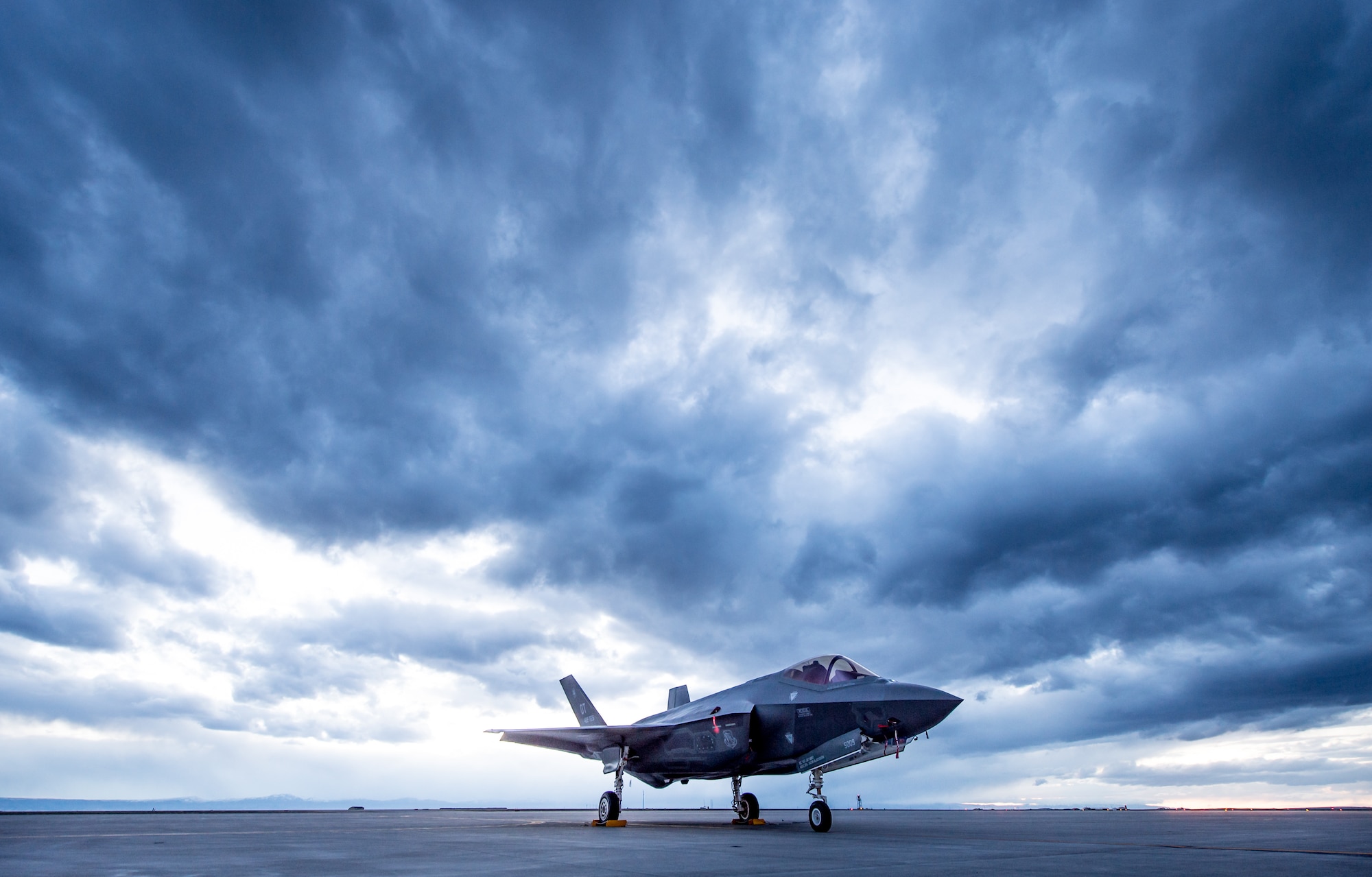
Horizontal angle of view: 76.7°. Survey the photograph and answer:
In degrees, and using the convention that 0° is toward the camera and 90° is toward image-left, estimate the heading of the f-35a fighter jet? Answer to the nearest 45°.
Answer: approximately 315°
